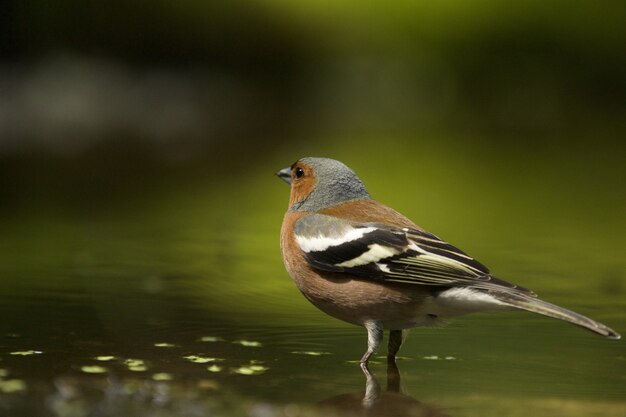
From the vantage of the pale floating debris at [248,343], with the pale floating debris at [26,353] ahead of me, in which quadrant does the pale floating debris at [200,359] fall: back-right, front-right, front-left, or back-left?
front-left

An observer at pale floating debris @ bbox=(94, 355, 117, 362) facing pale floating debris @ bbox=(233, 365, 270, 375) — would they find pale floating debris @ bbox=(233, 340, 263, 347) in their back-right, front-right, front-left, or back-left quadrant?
front-left

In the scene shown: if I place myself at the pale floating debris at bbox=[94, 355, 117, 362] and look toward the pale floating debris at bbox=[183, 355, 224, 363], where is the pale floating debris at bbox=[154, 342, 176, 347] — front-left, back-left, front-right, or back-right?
front-left

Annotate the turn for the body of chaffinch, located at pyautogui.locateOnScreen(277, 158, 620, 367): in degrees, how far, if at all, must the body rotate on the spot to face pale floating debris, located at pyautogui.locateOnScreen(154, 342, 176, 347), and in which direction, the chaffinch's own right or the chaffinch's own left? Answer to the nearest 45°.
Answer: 0° — it already faces it

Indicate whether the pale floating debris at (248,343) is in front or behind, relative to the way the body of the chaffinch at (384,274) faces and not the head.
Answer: in front

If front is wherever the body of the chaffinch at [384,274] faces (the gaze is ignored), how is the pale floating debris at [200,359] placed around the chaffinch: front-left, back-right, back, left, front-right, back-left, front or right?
front

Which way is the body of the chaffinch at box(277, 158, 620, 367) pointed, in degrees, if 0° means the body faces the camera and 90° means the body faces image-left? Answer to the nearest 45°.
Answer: approximately 90°

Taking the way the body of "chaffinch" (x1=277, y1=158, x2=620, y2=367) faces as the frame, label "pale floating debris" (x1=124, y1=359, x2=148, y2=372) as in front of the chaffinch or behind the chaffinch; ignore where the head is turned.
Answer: in front

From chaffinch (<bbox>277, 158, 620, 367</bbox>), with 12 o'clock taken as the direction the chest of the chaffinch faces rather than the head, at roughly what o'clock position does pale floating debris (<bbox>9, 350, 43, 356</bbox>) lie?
The pale floating debris is roughly at 12 o'clock from the chaffinch.

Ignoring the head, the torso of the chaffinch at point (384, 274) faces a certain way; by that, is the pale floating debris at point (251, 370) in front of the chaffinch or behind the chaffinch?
in front
